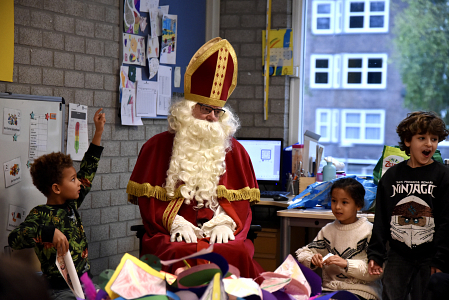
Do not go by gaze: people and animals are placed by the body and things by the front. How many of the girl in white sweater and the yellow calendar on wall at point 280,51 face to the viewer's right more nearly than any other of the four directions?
0

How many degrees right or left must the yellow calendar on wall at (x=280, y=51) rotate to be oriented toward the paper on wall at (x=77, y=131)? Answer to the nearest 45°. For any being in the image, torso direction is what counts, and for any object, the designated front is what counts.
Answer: approximately 45° to its right

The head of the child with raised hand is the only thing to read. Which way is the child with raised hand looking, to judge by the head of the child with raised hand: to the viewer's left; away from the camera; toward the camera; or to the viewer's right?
to the viewer's right

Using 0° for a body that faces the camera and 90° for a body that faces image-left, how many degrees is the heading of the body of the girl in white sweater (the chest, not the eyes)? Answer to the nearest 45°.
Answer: approximately 45°

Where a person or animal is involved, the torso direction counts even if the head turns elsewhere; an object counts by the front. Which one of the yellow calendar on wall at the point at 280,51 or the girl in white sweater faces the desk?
the yellow calendar on wall

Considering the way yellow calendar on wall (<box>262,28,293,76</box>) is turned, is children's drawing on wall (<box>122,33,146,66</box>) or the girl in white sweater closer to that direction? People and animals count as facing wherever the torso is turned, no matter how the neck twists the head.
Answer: the girl in white sweater

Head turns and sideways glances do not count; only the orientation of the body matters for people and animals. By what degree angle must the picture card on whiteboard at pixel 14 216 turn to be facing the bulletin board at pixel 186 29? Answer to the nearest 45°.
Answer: approximately 90° to its left

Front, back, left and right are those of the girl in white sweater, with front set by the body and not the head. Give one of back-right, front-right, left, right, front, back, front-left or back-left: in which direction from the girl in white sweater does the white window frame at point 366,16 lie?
back-right

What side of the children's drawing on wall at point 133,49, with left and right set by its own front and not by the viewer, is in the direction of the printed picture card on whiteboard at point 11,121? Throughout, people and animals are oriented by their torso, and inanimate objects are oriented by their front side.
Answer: right

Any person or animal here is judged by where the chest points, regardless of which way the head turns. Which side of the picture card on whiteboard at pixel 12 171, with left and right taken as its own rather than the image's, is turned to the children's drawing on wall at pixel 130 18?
left

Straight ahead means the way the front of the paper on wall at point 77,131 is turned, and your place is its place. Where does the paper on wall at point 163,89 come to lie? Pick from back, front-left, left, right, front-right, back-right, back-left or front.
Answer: left

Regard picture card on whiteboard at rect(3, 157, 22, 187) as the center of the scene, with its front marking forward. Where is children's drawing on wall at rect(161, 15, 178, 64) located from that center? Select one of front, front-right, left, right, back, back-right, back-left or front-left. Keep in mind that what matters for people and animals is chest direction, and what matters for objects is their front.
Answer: left
